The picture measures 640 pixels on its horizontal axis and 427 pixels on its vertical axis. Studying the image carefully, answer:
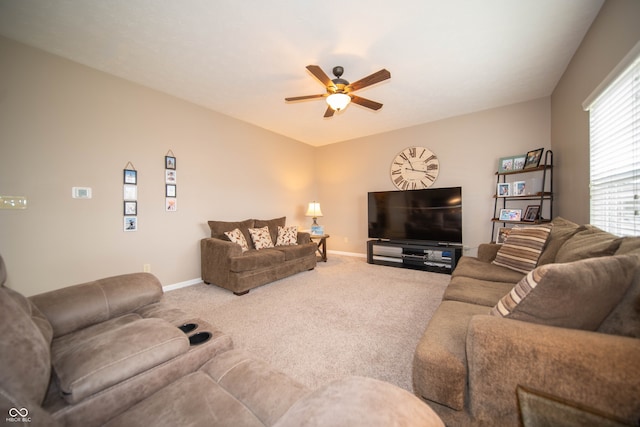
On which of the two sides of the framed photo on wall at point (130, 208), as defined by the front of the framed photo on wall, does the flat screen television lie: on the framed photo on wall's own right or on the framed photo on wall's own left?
on the framed photo on wall's own left

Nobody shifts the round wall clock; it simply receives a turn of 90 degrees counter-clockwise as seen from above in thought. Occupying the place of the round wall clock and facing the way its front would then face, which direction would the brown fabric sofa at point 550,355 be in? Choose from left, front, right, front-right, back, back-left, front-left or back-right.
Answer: right

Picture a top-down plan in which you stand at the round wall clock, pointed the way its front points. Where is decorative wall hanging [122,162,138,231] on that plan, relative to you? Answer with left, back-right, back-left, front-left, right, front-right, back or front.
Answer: front-right

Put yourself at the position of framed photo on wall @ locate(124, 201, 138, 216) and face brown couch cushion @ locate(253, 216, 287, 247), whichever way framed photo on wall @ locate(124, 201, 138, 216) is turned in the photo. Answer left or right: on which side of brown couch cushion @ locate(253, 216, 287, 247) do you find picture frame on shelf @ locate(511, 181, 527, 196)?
right

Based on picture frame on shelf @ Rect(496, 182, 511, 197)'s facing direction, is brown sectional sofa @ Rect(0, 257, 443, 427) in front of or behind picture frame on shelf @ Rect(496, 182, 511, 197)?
in front

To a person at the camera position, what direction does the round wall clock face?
facing the viewer

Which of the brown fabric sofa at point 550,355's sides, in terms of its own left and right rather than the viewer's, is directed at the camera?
left

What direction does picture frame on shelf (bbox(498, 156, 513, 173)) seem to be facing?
toward the camera

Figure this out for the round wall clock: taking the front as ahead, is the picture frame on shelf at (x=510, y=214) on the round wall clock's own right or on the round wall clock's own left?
on the round wall clock's own left

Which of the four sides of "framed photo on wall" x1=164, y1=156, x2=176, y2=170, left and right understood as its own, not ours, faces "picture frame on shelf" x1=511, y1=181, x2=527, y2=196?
front

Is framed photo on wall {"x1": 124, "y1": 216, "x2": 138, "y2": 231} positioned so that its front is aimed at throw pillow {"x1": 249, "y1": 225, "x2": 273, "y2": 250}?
no

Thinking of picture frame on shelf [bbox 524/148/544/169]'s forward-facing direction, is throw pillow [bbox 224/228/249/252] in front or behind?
in front

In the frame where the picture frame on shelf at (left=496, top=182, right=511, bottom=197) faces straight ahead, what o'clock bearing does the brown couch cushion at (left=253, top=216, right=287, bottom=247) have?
The brown couch cushion is roughly at 2 o'clock from the picture frame on shelf.

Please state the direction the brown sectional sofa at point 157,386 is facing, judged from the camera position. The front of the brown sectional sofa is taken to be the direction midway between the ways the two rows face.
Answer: facing away from the viewer and to the right of the viewer

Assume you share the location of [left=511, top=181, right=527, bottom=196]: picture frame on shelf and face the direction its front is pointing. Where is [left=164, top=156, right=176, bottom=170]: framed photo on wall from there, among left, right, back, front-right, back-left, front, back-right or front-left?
front-right
